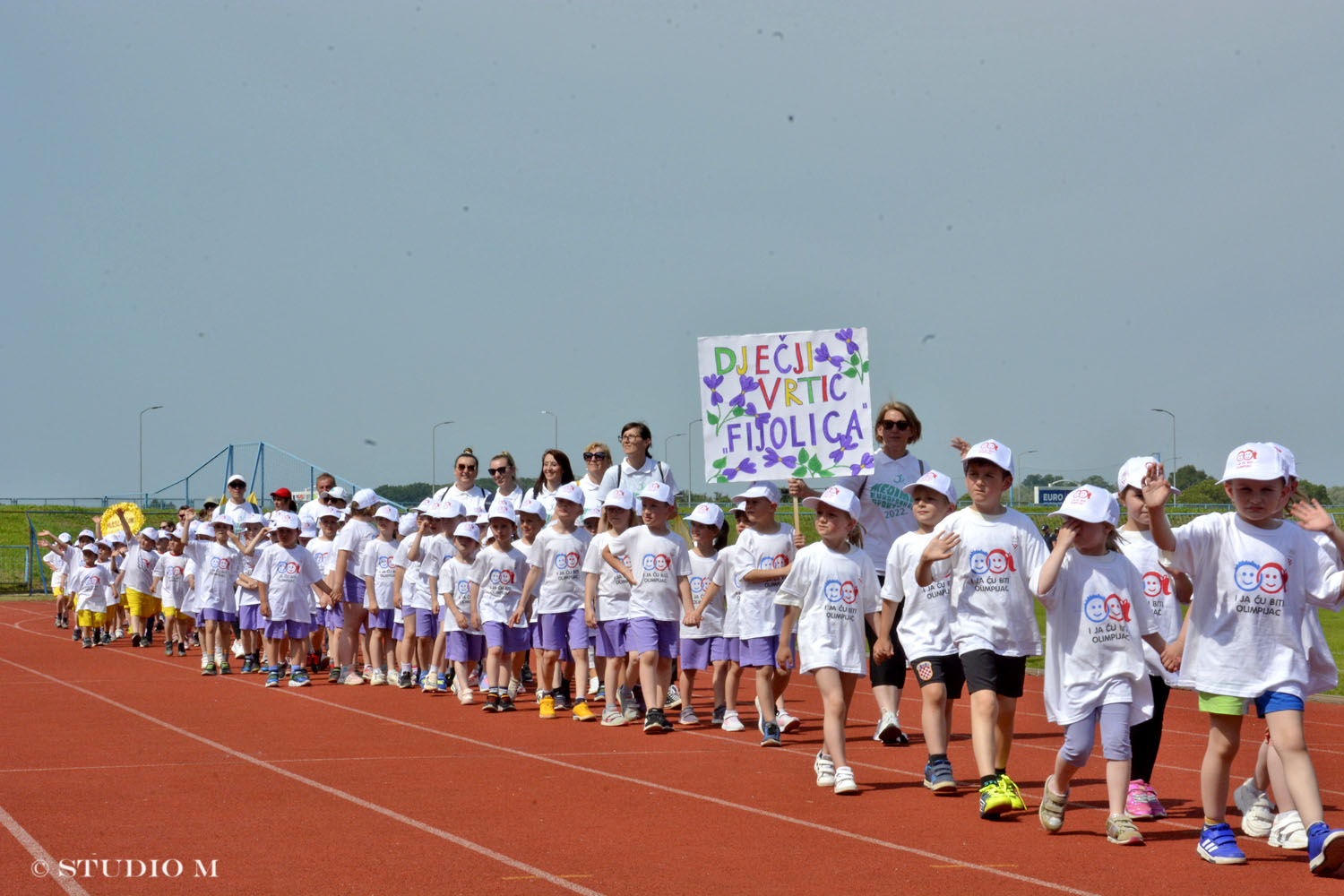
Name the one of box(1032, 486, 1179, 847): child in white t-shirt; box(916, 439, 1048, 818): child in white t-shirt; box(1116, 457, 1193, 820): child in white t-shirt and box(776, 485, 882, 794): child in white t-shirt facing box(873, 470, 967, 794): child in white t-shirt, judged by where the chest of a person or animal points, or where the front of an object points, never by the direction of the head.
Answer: box(776, 485, 882, 794): child in white t-shirt

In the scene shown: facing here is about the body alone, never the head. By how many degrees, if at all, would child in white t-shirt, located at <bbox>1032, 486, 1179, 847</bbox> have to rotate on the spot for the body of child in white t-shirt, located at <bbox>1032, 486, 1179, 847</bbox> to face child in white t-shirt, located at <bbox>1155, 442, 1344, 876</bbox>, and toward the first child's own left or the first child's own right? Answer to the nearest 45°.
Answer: approximately 90° to the first child's own left

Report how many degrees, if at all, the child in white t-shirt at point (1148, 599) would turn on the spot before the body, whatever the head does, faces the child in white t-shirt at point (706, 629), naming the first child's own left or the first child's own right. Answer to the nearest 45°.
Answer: approximately 180°

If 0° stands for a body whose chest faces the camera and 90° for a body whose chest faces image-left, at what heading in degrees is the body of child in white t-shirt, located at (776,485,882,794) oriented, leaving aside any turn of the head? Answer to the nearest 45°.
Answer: approximately 315°

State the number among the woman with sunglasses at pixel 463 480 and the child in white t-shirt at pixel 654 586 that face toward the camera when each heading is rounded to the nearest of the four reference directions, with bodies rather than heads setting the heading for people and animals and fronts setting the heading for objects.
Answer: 2

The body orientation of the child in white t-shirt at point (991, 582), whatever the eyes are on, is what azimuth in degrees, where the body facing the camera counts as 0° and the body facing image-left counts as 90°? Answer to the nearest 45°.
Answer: approximately 0°

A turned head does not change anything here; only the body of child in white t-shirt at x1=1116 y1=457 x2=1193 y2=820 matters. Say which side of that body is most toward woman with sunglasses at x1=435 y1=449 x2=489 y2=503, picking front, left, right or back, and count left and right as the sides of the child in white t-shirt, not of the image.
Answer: back

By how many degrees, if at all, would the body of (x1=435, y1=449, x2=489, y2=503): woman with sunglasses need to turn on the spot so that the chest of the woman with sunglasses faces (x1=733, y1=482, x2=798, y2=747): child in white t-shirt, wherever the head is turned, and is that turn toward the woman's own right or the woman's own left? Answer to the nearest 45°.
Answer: approximately 45° to the woman's own left

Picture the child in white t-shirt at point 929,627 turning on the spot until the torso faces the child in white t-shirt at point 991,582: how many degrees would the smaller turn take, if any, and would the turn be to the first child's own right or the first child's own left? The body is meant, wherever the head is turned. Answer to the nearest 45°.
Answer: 0° — they already face them

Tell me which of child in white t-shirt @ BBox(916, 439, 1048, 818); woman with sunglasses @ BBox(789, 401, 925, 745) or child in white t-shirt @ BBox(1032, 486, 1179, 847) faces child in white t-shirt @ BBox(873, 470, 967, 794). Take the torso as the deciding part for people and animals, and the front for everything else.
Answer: the woman with sunglasses
